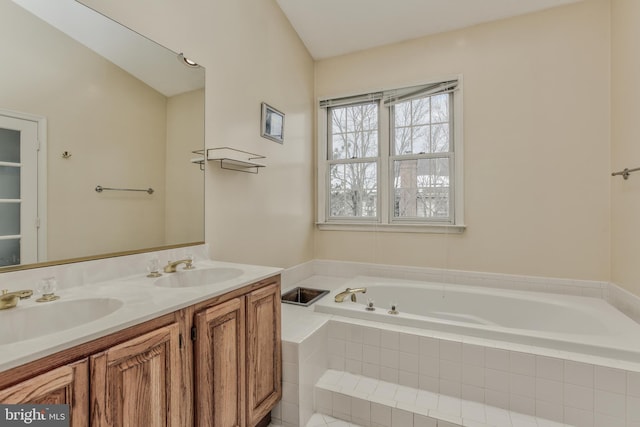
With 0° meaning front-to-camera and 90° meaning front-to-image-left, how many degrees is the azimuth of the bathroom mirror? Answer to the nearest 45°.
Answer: approximately 315°

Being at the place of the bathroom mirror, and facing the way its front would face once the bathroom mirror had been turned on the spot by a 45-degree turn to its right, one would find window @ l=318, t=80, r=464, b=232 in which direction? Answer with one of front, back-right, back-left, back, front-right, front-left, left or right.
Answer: left

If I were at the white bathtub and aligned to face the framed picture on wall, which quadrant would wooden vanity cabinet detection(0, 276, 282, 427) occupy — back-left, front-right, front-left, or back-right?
front-left

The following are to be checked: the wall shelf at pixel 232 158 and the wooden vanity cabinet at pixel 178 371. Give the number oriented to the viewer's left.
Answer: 0

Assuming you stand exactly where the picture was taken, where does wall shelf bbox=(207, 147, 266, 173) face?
facing the viewer and to the right of the viewer

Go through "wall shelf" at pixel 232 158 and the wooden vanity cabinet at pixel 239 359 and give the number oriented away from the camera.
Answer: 0

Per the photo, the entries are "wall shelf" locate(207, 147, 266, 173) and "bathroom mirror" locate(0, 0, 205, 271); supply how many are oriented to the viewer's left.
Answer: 0

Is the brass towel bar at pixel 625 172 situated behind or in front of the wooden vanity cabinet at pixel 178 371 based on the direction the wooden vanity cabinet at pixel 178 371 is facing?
in front
